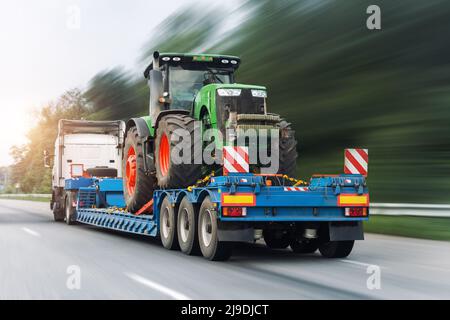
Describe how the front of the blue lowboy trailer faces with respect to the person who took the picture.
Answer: facing away from the viewer and to the left of the viewer

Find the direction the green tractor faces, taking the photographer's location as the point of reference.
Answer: facing the viewer and to the right of the viewer
